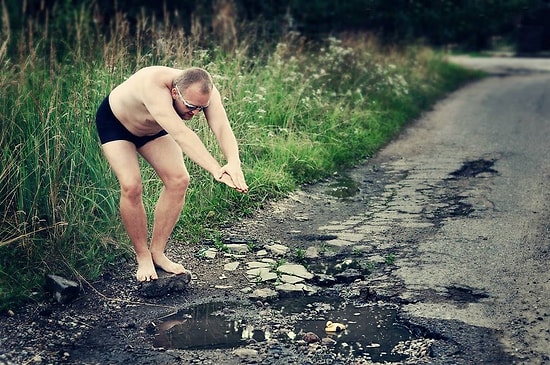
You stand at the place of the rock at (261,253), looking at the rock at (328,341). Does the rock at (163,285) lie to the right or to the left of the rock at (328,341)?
right

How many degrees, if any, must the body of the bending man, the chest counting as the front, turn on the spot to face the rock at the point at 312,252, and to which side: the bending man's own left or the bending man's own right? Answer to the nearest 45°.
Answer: approximately 90° to the bending man's own left

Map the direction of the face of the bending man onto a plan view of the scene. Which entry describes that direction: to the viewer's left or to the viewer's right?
to the viewer's right

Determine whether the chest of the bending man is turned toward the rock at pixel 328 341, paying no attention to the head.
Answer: yes

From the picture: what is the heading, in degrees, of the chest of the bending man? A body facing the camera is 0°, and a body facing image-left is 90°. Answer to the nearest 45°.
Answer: approximately 315°

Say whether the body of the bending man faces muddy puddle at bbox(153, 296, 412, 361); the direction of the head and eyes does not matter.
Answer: yes

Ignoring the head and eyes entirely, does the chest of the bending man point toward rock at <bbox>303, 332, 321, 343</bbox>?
yes

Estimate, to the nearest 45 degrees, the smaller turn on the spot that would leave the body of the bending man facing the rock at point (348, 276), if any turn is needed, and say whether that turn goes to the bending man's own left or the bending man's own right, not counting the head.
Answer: approximately 45° to the bending man's own left
